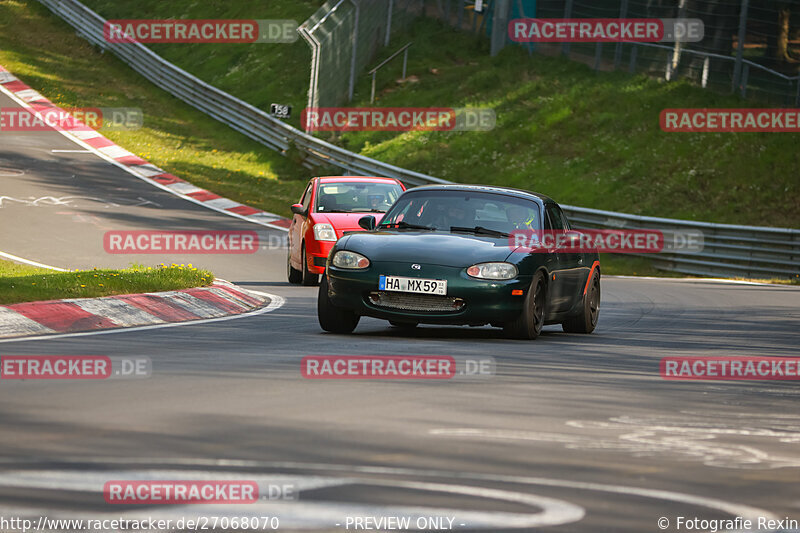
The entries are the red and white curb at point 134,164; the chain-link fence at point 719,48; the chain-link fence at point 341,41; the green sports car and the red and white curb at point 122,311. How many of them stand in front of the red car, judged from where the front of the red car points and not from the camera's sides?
2

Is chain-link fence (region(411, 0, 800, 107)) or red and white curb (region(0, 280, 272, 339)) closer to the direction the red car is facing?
the red and white curb

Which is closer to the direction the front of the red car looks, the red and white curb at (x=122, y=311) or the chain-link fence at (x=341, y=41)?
the red and white curb

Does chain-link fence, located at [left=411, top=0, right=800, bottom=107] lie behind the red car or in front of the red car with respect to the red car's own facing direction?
behind

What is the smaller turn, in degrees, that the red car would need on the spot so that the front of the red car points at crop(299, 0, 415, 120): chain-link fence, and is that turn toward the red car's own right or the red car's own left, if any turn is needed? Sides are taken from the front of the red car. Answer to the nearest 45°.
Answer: approximately 180°

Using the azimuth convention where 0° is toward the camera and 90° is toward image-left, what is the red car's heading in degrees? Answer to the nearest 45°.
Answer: approximately 0°

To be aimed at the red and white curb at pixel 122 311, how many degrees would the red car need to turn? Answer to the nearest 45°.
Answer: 0° — it already faces it

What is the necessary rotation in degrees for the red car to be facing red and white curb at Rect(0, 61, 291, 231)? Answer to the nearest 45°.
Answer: approximately 180°

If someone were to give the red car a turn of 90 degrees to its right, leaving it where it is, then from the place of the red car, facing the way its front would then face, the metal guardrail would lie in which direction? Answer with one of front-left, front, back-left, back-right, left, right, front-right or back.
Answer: right

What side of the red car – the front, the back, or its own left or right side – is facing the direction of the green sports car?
front
